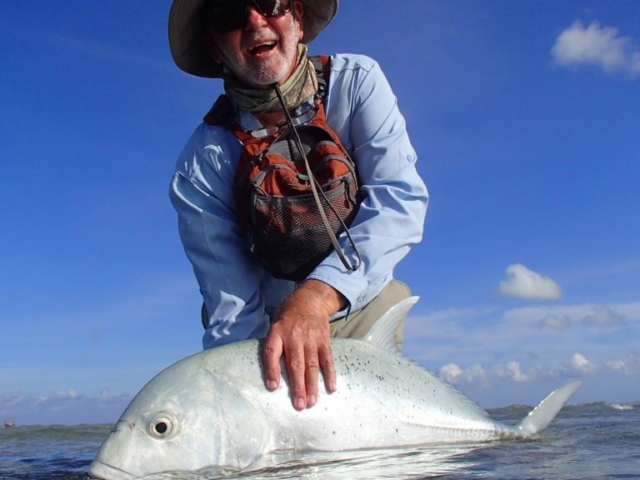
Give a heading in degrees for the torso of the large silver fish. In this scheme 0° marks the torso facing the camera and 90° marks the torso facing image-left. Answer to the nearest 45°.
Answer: approximately 90°

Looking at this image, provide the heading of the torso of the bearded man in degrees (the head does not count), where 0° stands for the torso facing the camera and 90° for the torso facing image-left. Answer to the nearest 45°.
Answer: approximately 0°
